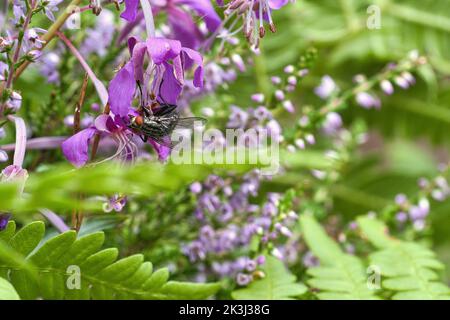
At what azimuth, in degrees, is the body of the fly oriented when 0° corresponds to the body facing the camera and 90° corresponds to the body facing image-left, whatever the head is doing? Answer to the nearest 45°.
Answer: approximately 90°
